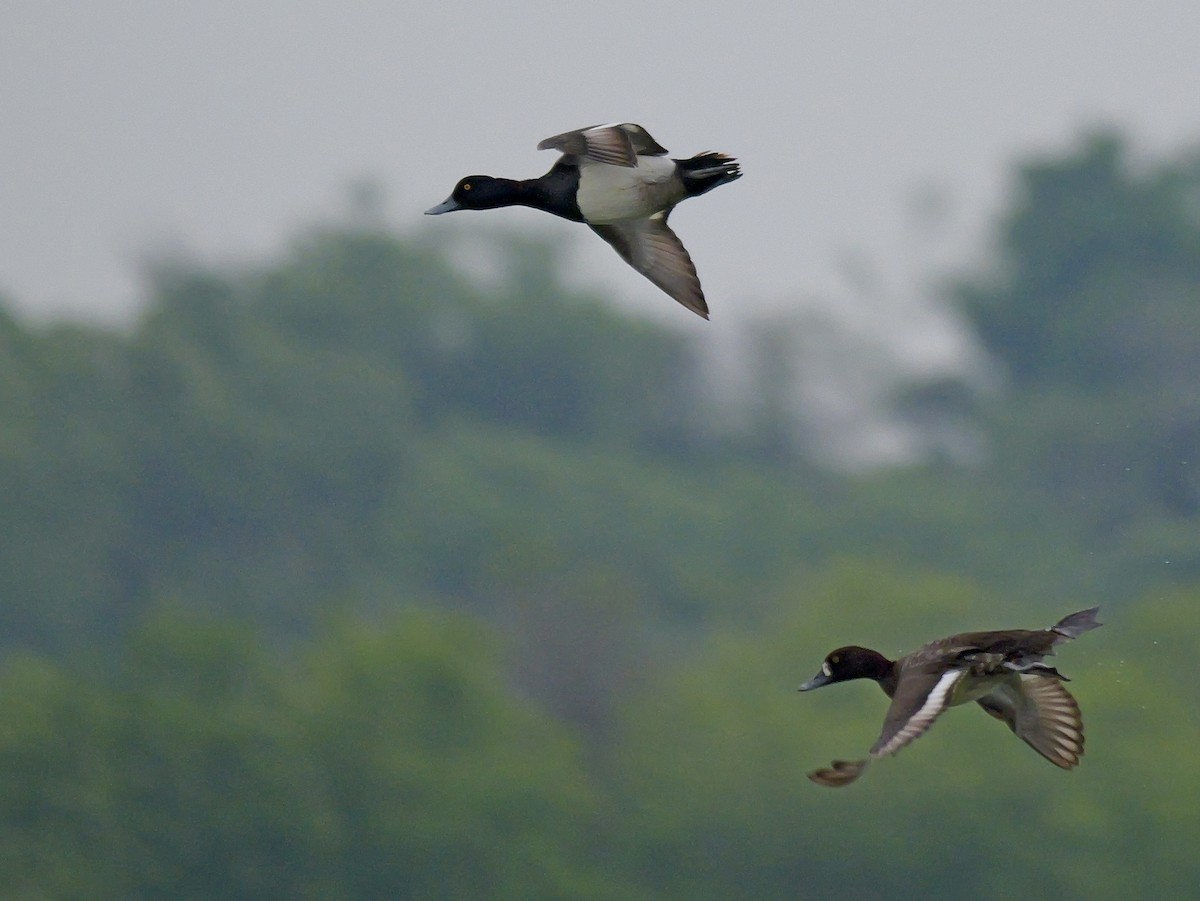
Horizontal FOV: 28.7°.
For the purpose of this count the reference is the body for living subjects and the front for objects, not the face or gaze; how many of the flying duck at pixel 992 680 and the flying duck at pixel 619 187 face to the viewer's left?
2

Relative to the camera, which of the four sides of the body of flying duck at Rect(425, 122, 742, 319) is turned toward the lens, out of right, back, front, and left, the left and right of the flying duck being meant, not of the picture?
left

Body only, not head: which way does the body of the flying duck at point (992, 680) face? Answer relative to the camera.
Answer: to the viewer's left
